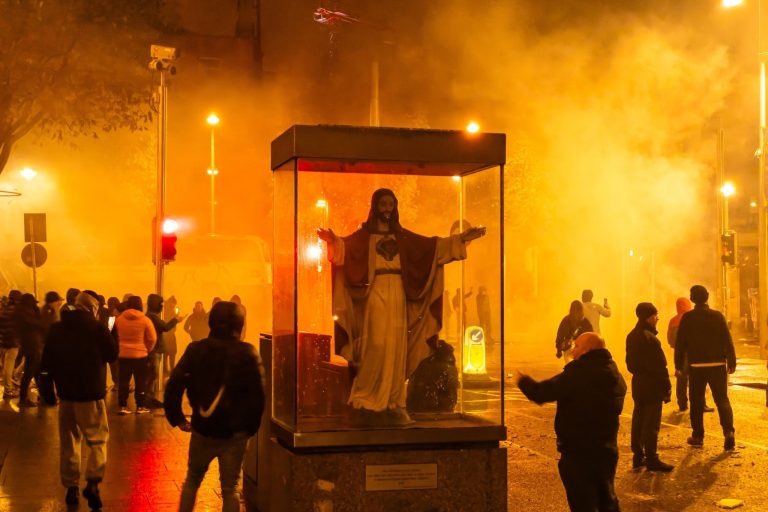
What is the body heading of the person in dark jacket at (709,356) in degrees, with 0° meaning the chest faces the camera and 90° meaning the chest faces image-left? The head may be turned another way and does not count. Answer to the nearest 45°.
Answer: approximately 180°

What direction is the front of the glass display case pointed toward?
toward the camera

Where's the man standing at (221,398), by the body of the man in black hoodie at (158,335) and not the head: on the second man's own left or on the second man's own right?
on the second man's own right

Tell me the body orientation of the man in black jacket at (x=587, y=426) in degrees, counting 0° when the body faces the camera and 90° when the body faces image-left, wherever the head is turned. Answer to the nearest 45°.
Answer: approximately 135°

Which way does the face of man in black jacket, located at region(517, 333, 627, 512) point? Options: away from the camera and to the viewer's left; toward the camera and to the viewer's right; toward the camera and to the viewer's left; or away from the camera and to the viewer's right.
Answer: away from the camera and to the viewer's left

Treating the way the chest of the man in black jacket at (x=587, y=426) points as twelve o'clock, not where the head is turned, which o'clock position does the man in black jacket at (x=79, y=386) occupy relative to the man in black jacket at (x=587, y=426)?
the man in black jacket at (x=79, y=386) is roughly at 11 o'clock from the man in black jacket at (x=587, y=426).

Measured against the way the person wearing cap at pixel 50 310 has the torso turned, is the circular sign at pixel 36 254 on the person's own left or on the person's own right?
on the person's own left
